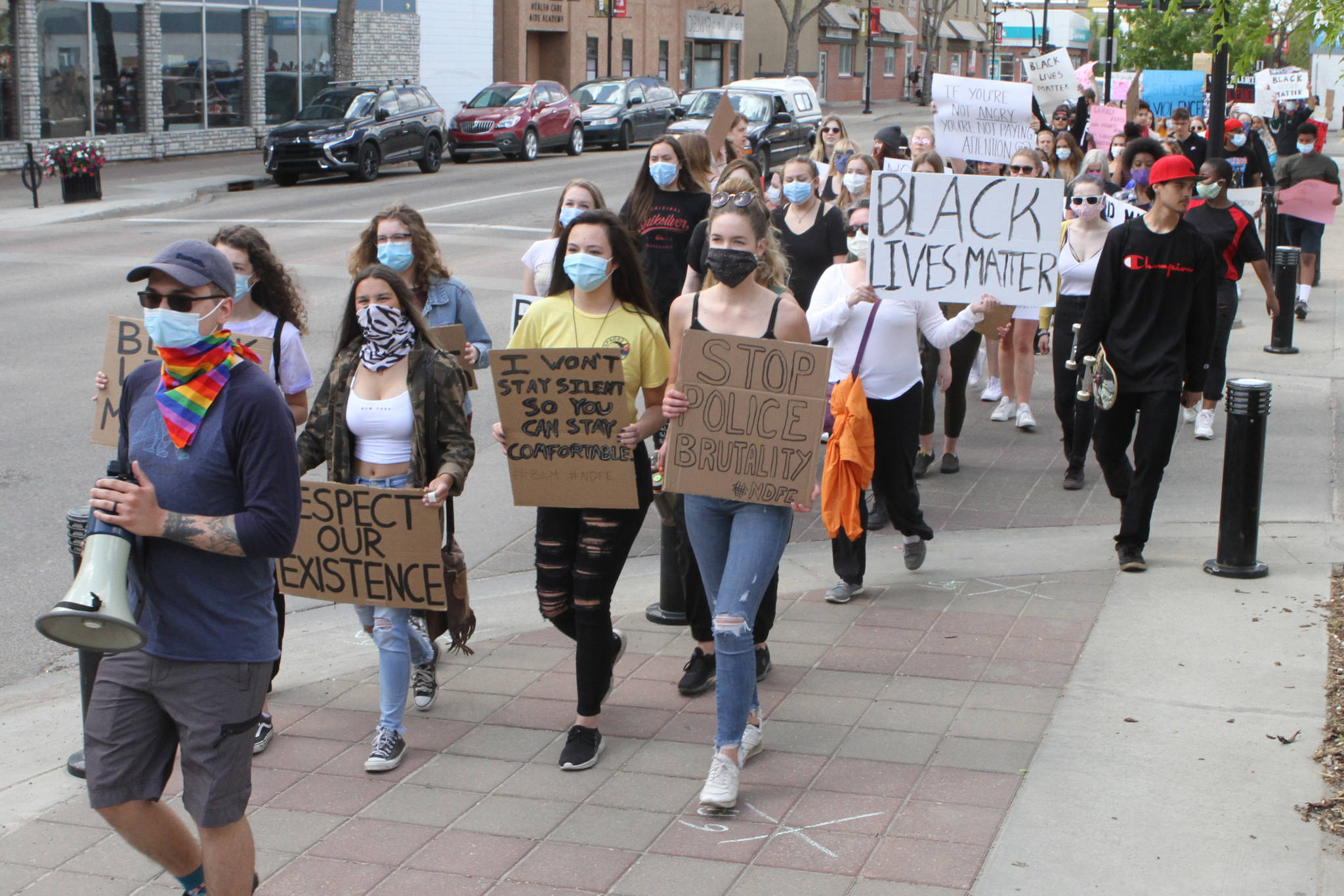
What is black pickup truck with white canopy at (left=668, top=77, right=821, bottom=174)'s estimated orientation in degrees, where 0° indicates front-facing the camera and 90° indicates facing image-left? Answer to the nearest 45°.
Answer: approximately 45°

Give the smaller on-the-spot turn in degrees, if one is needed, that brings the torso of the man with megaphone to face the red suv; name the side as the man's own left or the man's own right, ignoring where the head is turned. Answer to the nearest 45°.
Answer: approximately 135° to the man's own right

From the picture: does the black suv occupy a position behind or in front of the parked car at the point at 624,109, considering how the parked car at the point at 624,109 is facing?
in front

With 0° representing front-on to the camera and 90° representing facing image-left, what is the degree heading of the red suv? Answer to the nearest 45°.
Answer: approximately 45°

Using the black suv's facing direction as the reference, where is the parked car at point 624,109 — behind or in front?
behind

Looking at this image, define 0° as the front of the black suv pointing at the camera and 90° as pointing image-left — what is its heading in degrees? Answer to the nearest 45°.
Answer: approximately 45°

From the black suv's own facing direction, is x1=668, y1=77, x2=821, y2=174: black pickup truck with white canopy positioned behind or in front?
behind

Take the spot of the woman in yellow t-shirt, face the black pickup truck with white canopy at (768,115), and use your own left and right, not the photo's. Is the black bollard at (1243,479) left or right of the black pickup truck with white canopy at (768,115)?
right

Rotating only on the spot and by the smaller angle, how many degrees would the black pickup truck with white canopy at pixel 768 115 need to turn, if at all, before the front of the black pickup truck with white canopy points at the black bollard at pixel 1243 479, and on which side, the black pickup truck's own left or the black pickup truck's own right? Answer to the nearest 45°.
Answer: approximately 45° to the black pickup truck's own left

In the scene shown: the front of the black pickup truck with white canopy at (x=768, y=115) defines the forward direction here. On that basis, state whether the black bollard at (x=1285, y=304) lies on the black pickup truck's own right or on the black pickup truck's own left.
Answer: on the black pickup truck's own left

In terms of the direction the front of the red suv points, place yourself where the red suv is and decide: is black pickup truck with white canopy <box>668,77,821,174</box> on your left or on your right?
on your left

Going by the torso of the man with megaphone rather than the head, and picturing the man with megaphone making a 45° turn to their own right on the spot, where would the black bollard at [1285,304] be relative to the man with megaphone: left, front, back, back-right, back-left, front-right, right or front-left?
back-right

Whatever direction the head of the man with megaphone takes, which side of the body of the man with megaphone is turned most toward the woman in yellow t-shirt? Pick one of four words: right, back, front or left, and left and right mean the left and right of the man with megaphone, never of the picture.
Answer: back
